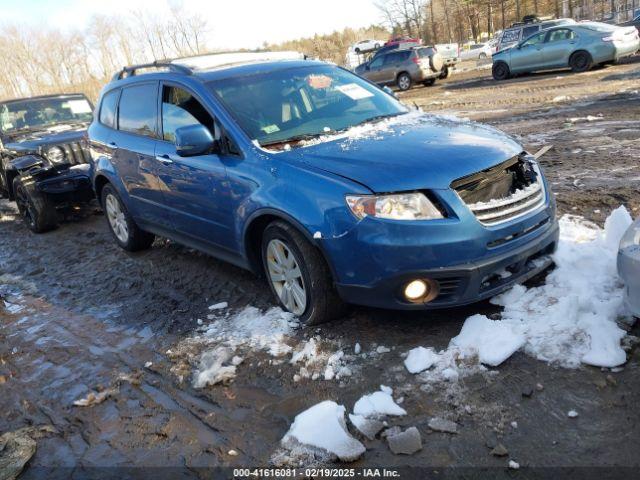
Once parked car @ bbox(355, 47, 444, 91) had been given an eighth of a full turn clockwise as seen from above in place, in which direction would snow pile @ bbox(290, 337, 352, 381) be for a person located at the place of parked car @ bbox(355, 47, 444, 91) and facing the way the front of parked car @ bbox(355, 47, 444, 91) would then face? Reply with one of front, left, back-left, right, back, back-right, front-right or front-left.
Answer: back

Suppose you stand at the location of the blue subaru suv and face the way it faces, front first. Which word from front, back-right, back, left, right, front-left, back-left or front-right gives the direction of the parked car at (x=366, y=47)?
back-left

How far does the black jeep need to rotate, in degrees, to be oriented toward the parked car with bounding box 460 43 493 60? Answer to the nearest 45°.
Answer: approximately 90° to its left

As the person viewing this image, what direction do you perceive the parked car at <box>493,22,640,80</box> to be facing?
facing away from the viewer and to the left of the viewer

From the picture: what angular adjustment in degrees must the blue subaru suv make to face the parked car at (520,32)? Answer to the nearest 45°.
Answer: approximately 90° to its left

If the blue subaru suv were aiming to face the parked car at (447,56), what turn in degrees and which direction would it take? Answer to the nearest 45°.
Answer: approximately 135° to its left

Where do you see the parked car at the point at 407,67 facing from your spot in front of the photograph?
facing away from the viewer and to the left of the viewer

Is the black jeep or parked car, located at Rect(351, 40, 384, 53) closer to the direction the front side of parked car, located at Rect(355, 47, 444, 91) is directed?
the parked car

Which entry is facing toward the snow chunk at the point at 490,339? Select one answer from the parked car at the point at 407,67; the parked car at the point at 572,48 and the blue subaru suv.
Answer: the blue subaru suv

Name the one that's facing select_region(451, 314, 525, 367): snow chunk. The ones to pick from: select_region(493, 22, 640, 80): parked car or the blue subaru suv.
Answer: the blue subaru suv

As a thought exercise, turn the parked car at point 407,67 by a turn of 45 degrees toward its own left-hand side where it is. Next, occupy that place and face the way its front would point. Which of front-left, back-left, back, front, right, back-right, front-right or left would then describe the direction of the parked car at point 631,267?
left
